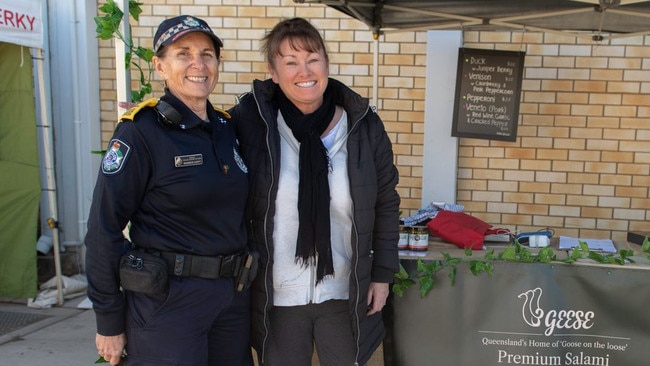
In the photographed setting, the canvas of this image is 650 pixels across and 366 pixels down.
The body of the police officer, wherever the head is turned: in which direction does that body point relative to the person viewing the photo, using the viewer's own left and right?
facing the viewer and to the right of the viewer

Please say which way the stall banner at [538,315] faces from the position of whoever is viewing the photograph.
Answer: facing the viewer

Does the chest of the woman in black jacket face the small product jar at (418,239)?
no

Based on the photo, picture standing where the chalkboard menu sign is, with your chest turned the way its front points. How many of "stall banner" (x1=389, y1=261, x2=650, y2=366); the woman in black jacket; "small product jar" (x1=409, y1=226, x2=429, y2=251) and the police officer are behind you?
0

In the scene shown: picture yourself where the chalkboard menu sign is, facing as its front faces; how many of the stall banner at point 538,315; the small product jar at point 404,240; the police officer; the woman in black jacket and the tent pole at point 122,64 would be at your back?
0

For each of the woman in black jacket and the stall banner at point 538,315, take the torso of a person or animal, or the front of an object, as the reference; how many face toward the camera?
2

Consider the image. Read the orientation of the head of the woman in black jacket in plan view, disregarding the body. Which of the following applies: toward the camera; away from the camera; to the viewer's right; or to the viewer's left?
toward the camera

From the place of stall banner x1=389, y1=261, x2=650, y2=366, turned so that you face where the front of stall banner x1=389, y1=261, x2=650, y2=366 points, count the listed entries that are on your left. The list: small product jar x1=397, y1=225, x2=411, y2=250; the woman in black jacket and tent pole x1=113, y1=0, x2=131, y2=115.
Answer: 0

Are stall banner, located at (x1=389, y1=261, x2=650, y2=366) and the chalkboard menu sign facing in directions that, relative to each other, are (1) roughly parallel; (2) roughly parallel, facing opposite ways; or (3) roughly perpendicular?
roughly parallel

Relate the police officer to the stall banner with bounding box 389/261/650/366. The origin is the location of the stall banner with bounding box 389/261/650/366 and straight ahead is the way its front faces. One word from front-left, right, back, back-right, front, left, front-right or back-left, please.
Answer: front-right

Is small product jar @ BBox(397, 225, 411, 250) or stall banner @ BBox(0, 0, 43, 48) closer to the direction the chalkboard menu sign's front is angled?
the small product jar

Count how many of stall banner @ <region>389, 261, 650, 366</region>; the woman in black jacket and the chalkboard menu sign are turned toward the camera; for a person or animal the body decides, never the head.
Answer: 3

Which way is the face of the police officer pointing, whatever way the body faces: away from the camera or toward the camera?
toward the camera

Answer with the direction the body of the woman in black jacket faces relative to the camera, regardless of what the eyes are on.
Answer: toward the camera

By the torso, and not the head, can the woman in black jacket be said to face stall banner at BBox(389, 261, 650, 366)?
no
